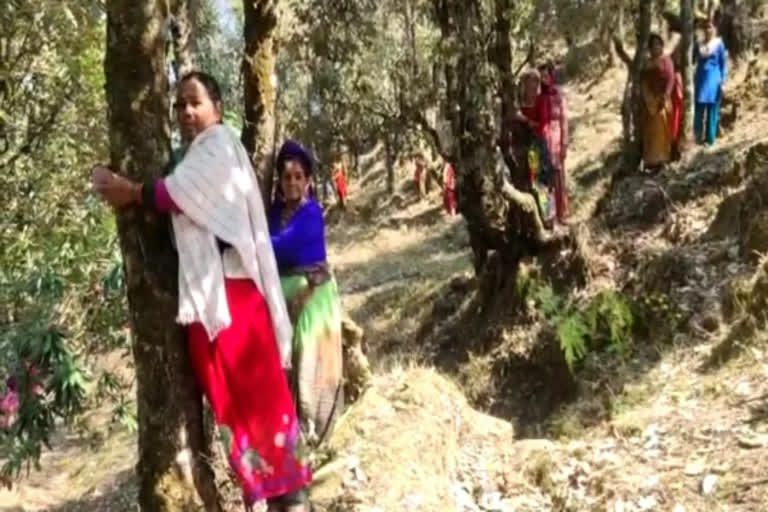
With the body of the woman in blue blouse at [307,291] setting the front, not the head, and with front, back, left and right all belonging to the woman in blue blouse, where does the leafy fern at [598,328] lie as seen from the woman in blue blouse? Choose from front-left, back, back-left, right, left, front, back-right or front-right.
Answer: back

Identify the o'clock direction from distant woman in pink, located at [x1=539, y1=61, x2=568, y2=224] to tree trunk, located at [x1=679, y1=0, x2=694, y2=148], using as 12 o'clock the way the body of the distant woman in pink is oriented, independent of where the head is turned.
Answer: The tree trunk is roughly at 5 o'clock from the distant woman in pink.

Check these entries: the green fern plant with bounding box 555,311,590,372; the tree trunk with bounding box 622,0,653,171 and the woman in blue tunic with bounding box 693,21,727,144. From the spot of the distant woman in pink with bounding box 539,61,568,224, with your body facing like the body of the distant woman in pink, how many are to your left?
1

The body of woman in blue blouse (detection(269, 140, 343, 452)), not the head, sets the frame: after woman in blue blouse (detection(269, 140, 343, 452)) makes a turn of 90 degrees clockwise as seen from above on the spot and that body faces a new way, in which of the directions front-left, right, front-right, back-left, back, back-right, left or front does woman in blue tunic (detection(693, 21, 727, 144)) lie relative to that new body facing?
right

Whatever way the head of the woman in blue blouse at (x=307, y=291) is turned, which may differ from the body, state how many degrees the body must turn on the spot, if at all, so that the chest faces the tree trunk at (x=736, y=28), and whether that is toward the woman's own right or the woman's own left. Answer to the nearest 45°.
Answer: approximately 180°

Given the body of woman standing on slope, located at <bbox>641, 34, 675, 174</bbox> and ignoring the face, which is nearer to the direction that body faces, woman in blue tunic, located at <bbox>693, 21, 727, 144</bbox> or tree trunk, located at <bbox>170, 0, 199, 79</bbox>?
the tree trunk

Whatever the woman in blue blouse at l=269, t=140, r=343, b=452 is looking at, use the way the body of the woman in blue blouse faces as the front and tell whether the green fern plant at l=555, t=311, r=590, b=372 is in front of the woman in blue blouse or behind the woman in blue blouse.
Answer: behind
